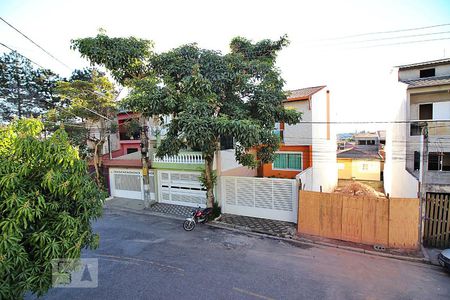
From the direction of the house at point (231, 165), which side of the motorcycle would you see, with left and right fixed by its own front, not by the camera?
back

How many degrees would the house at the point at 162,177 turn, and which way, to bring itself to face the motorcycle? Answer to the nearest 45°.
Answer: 0° — it already faces it

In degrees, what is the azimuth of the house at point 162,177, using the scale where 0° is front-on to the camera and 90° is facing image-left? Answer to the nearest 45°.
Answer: approximately 0°

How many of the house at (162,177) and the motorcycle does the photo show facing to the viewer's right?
0

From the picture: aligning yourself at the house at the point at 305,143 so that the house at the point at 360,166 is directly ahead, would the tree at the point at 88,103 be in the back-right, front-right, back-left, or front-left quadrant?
back-left

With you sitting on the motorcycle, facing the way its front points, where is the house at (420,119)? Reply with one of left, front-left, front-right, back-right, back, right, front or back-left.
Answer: back-left

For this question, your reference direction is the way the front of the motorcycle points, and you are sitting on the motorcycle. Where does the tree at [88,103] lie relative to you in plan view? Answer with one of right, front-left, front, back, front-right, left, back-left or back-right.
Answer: right

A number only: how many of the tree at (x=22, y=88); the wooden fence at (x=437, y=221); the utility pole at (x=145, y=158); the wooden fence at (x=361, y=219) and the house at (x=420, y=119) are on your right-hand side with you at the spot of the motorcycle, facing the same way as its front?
2

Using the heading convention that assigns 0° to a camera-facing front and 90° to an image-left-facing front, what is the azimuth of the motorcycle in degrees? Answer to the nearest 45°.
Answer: approximately 45°
